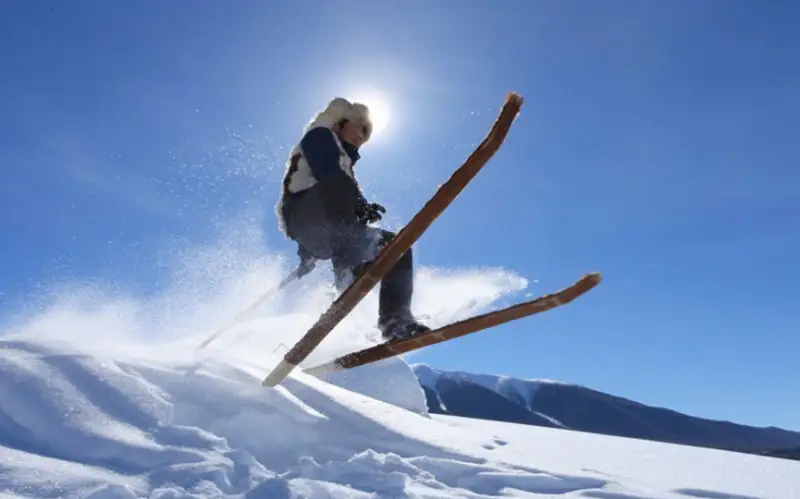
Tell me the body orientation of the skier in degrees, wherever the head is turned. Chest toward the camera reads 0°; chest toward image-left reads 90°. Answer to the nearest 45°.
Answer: approximately 270°
